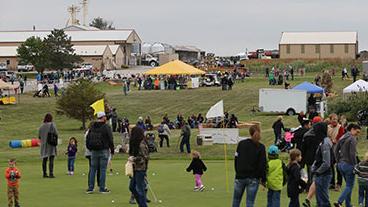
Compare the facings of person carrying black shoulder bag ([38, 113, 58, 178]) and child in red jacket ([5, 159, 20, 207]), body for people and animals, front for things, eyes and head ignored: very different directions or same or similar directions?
very different directions

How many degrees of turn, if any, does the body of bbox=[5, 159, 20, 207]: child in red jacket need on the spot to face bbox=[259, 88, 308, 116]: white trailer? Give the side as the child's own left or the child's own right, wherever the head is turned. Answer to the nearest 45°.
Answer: approximately 135° to the child's own left

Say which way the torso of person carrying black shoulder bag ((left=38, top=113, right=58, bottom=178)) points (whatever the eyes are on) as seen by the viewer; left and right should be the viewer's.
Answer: facing away from the viewer

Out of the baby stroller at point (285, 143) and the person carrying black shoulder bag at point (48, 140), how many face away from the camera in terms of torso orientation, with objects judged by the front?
1
